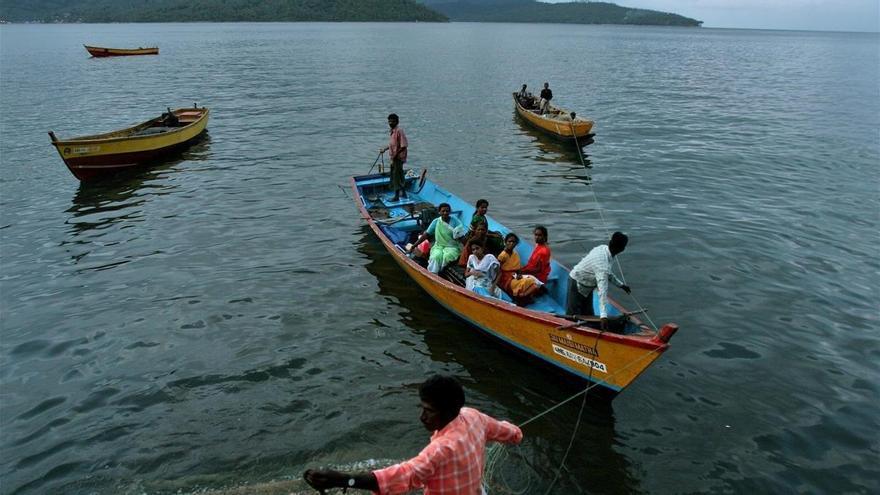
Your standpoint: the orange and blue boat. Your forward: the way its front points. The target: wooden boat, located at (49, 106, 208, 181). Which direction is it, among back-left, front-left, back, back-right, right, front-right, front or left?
back

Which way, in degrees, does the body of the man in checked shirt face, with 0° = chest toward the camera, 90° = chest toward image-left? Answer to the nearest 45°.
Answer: approximately 135°

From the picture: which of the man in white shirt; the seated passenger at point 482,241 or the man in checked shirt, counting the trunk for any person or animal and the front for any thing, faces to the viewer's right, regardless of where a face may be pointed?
the man in white shirt

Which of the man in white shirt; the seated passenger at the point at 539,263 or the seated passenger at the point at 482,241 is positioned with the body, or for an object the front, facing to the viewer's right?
the man in white shirt

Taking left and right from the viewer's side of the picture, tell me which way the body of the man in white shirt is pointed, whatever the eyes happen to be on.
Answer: facing to the right of the viewer

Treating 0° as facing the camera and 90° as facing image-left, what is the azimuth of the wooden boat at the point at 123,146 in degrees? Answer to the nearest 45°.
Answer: approximately 45°

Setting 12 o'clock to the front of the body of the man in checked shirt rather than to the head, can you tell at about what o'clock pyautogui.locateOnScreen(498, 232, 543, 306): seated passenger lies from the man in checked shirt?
The seated passenger is roughly at 2 o'clock from the man in checked shirt.

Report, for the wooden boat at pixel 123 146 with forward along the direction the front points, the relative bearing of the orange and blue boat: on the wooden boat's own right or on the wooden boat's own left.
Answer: on the wooden boat's own left

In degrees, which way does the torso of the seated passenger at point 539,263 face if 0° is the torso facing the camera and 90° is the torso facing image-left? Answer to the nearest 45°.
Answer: approximately 45°

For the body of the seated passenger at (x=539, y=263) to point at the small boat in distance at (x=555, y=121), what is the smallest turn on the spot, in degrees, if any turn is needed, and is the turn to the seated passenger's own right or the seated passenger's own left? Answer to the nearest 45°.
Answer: approximately 135° to the seated passenger's own right

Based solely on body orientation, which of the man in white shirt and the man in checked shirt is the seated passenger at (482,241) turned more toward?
the man in checked shirt
